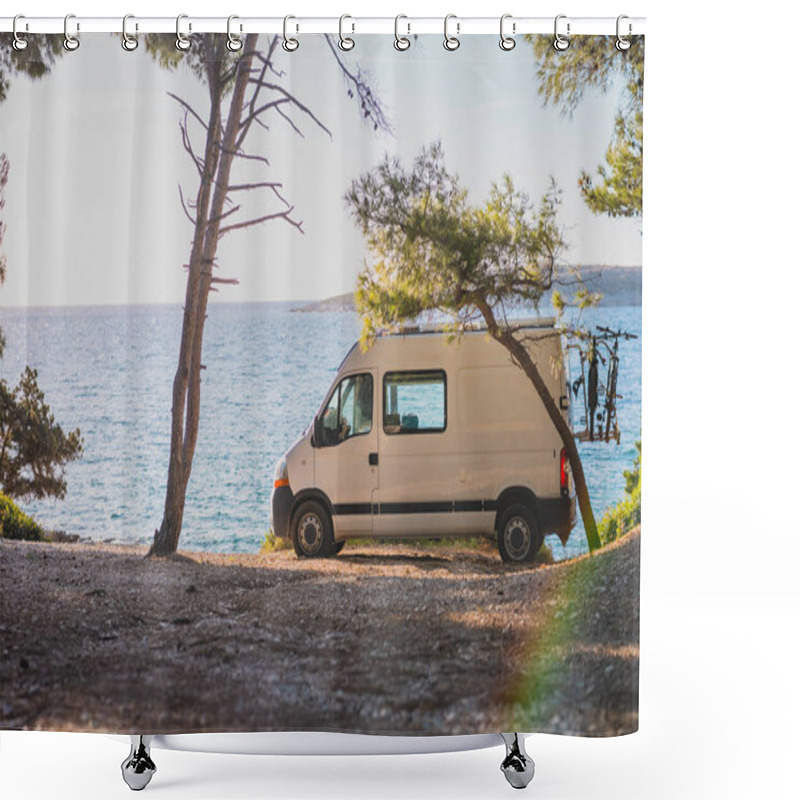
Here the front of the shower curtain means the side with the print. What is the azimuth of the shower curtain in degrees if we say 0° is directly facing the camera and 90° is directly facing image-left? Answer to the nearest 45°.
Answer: approximately 0°
